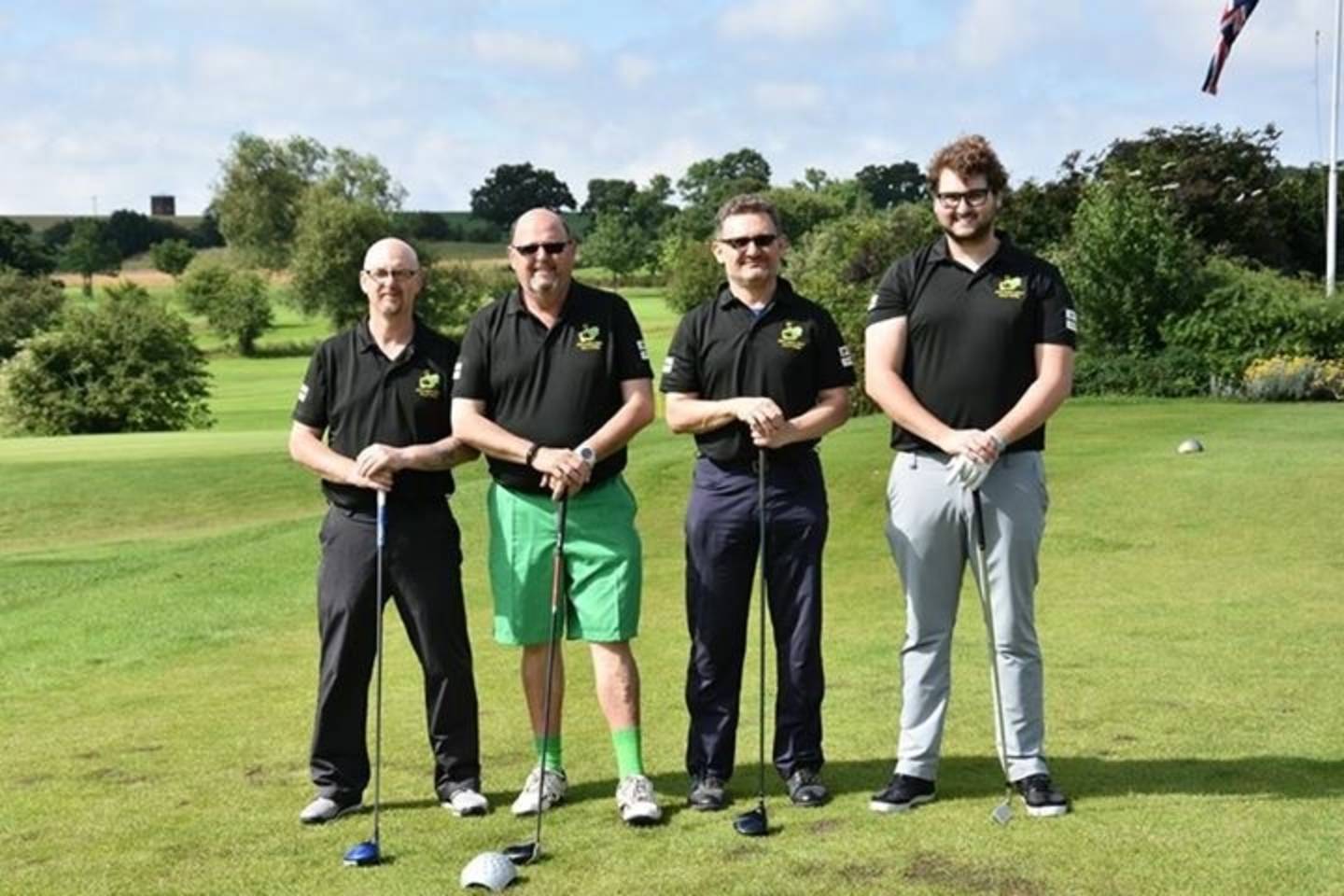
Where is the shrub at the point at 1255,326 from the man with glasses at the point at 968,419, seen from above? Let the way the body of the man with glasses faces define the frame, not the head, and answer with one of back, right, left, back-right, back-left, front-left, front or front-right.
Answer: back

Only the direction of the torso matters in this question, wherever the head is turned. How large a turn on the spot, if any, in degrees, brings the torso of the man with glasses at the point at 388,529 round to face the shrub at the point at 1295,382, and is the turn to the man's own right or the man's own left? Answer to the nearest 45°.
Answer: approximately 135° to the man's own left

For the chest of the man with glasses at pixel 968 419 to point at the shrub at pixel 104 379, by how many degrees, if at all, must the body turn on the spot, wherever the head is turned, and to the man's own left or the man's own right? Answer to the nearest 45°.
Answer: approximately 135° to the man's own right

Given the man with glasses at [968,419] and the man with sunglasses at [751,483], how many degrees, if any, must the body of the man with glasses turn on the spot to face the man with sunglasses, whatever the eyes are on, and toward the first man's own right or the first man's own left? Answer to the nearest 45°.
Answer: approximately 90° to the first man's own right

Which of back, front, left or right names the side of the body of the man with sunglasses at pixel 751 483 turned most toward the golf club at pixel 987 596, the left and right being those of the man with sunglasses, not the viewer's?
left

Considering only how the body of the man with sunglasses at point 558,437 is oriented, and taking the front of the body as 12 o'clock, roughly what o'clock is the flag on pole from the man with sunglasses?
The flag on pole is roughly at 7 o'clock from the man with sunglasses.

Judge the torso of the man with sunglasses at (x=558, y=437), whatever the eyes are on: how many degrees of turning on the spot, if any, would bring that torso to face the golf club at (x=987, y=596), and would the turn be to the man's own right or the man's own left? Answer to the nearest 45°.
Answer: approximately 90° to the man's own left
